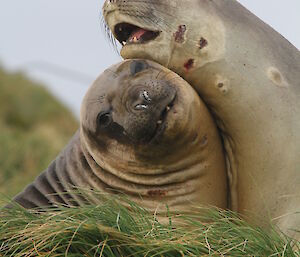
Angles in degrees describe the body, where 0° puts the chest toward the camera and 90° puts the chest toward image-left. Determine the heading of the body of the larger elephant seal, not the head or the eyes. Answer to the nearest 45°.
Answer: approximately 90°
